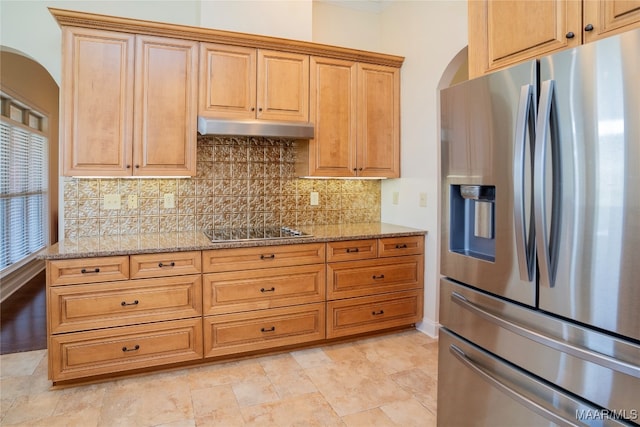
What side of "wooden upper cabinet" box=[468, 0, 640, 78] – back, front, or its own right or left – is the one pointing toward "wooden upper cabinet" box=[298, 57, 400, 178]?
right

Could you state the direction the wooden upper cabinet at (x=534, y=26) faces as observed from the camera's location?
facing the viewer and to the left of the viewer

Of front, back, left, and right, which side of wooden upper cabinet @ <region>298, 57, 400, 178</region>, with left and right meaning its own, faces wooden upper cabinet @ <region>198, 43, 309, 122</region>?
right

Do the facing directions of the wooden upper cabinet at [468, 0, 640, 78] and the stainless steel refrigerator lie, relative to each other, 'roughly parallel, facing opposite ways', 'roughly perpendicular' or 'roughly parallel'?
roughly parallel

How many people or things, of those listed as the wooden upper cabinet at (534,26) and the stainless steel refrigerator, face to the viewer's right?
0

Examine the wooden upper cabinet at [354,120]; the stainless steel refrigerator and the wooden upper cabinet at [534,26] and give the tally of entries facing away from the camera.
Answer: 0

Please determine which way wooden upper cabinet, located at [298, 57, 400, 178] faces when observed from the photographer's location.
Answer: facing the viewer and to the right of the viewer

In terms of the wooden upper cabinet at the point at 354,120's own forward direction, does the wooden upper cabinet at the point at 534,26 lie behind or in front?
in front

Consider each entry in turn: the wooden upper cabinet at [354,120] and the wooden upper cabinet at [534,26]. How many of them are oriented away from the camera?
0
